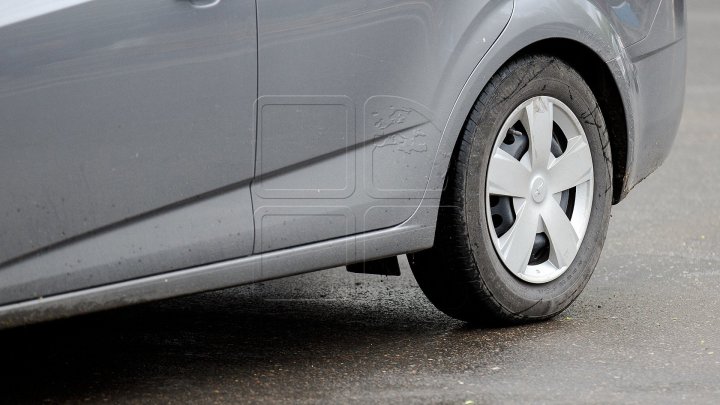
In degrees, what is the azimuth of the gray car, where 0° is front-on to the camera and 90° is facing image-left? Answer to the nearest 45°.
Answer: approximately 45°
